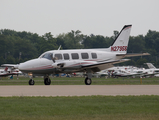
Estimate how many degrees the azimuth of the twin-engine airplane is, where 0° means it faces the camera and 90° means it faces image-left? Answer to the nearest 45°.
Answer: approximately 45°
